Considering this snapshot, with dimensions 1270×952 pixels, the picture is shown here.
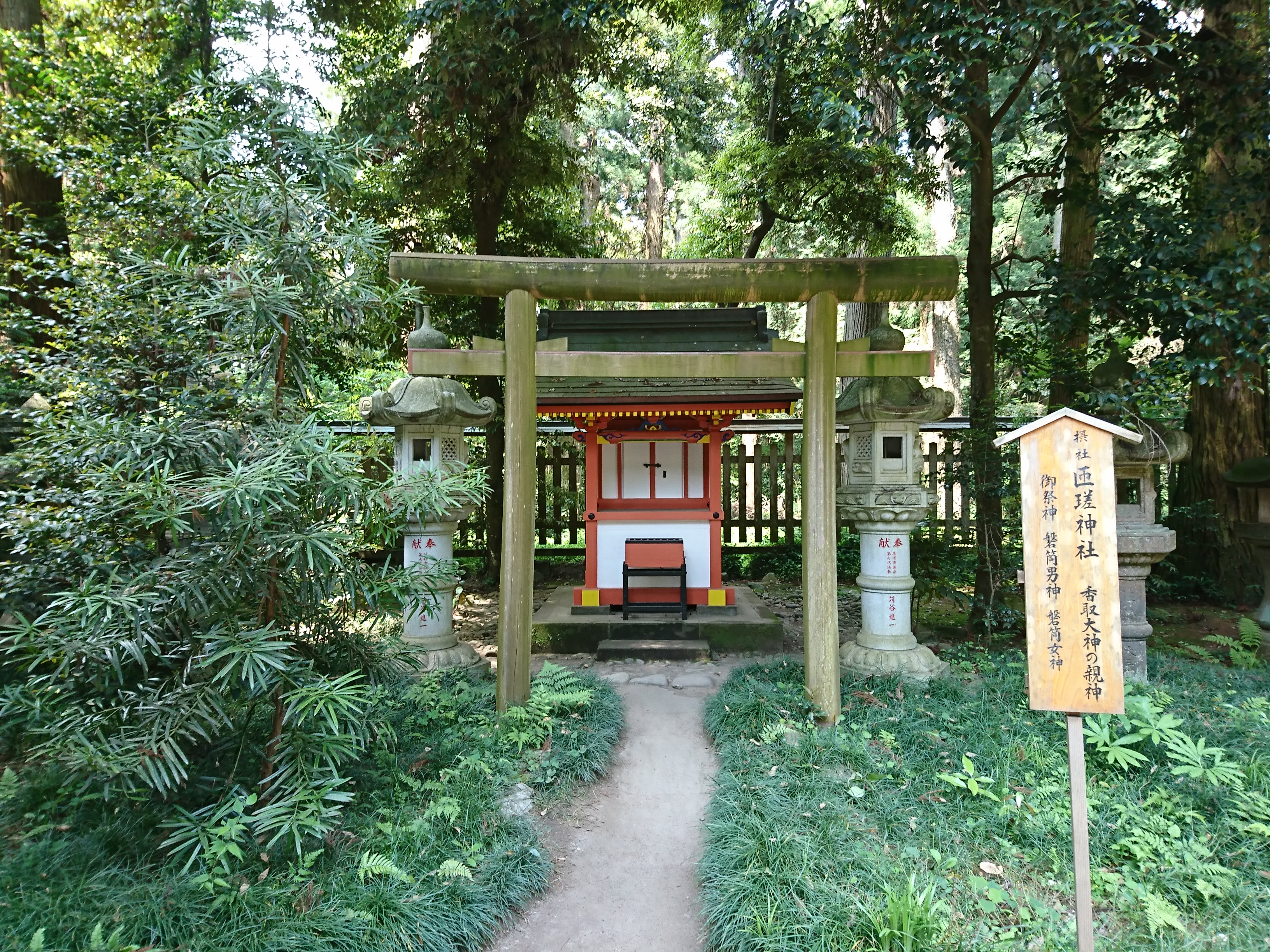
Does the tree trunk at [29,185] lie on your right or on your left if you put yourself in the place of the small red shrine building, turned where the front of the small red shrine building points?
on your right

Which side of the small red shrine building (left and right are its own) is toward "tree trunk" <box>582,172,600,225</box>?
back

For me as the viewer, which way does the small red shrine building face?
facing the viewer

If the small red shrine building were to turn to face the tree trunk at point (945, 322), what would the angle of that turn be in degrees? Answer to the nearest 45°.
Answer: approximately 135° to its left

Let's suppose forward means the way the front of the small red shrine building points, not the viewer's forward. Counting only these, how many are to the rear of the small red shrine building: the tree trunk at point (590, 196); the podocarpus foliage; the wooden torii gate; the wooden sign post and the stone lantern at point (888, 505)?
1

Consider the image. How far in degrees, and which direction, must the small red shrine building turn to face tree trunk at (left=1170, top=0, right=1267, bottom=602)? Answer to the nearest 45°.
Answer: approximately 90° to its left

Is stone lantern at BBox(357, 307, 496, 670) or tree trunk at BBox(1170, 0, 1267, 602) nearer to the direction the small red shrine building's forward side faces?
the stone lantern

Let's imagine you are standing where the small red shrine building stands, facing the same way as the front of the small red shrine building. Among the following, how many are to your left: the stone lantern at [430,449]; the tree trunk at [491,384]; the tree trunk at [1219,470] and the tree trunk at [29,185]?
1

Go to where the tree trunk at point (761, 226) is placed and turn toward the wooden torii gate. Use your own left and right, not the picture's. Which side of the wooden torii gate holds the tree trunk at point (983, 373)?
left

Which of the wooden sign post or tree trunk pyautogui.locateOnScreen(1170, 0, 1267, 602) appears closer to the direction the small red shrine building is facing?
the wooden sign post

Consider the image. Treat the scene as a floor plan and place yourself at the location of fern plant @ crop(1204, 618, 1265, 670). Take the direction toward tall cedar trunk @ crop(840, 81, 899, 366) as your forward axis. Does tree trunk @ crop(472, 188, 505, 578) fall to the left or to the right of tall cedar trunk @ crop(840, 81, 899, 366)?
left

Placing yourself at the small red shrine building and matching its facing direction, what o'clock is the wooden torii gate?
The wooden torii gate is roughly at 12 o'clock from the small red shrine building.

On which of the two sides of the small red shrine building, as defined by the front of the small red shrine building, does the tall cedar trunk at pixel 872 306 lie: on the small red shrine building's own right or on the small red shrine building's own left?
on the small red shrine building's own left

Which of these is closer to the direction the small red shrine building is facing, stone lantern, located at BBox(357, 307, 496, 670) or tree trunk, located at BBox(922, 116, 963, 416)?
the stone lantern

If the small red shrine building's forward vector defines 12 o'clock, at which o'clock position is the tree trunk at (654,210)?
The tree trunk is roughly at 6 o'clock from the small red shrine building.

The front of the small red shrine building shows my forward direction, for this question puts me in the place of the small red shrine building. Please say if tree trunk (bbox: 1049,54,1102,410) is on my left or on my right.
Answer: on my left

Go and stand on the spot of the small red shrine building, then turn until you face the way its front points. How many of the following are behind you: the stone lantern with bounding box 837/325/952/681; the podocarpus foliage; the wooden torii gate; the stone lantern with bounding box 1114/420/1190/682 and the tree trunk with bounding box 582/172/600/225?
1

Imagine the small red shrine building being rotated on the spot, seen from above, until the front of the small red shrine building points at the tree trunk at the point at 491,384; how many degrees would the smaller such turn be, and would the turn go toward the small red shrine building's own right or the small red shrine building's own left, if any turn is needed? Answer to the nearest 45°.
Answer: approximately 135° to the small red shrine building's own right
